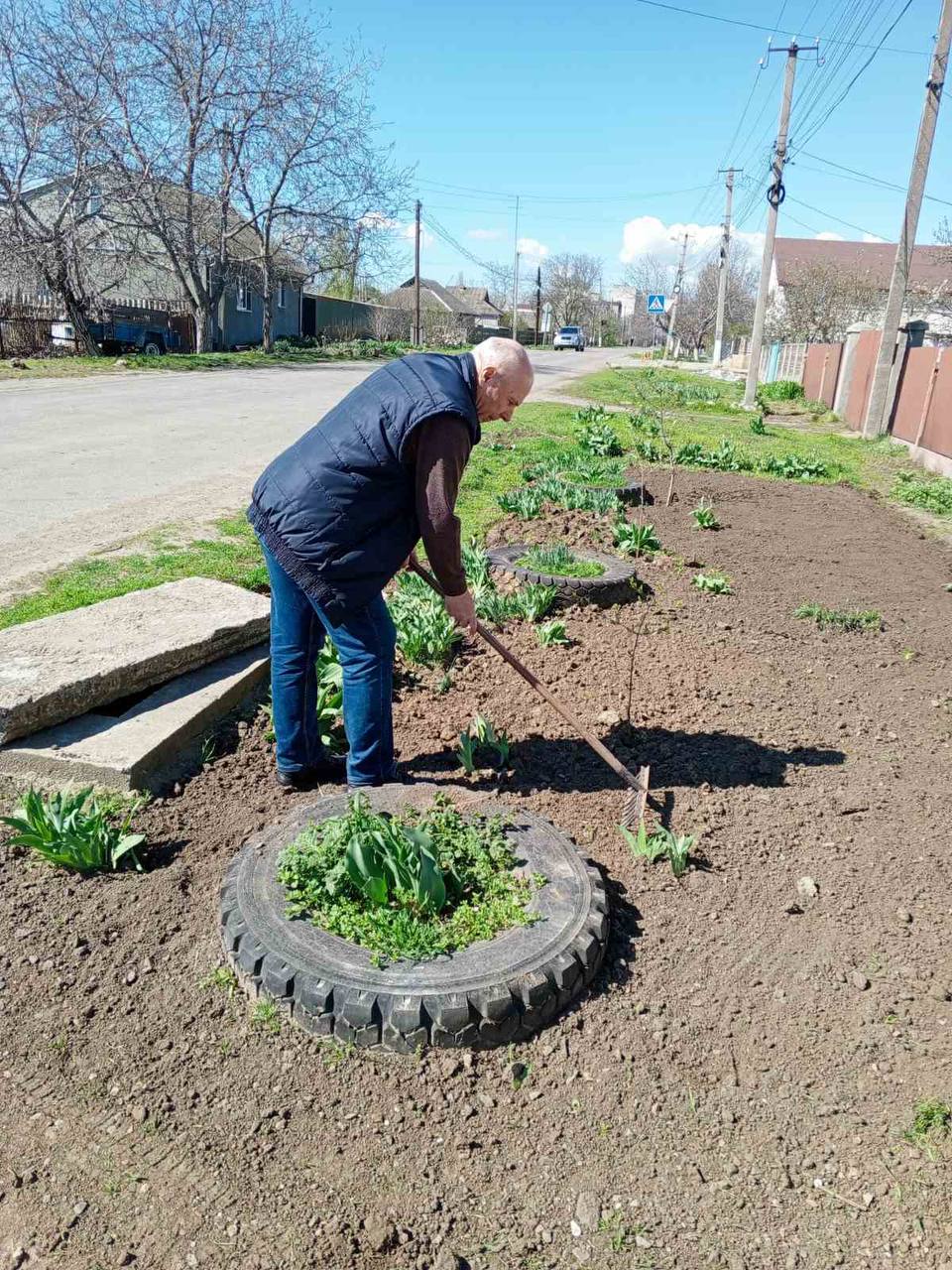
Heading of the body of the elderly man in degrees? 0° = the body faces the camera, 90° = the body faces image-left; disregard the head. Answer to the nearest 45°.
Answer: approximately 270°

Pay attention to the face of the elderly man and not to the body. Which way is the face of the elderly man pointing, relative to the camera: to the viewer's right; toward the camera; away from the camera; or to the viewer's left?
to the viewer's right
